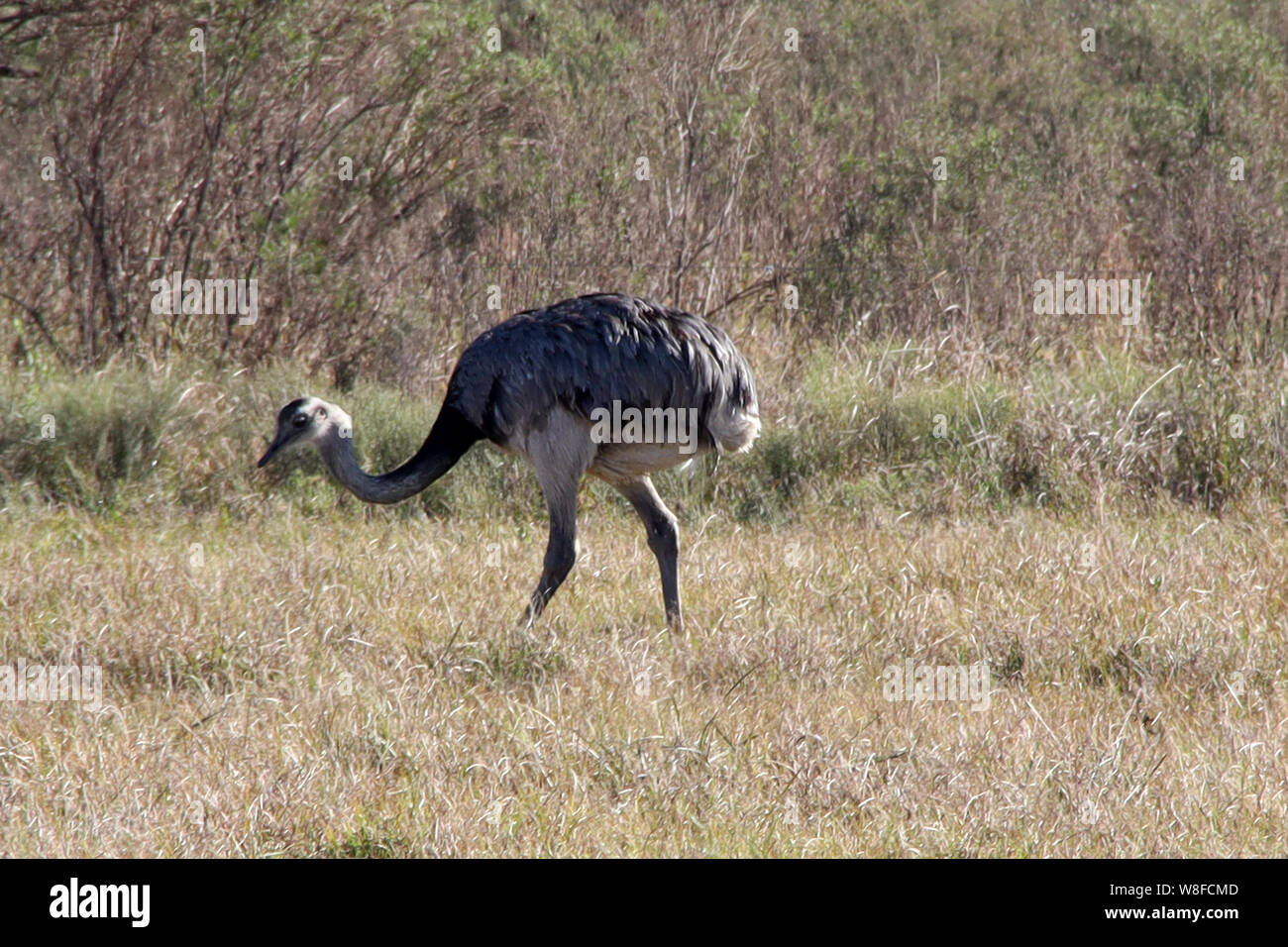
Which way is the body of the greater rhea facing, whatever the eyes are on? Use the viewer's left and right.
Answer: facing to the left of the viewer
